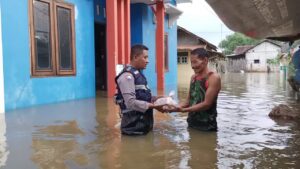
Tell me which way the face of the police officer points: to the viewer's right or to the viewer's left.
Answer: to the viewer's right

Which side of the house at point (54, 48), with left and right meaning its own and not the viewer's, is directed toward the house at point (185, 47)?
left

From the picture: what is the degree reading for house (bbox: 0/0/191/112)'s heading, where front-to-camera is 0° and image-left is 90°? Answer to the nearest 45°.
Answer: approximately 315°

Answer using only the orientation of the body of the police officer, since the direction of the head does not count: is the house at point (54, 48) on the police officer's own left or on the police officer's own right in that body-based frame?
on the police officer's own left

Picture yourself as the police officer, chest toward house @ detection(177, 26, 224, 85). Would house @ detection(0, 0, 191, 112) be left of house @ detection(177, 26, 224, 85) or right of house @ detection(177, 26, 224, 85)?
left

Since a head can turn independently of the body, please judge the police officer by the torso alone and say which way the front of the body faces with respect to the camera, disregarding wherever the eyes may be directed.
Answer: to the viewer's right
